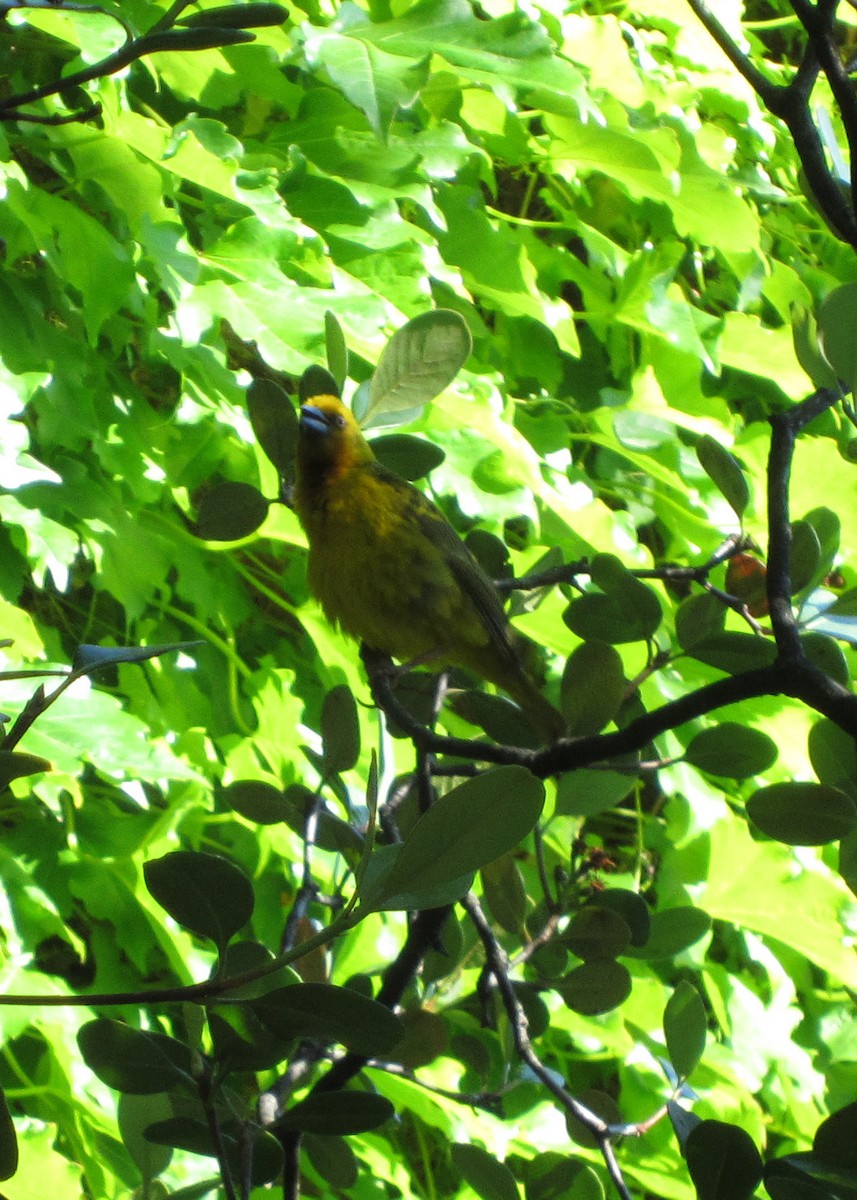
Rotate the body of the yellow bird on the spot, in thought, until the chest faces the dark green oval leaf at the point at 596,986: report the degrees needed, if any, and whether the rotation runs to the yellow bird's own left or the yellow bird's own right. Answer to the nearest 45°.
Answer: approximately 45° to the yellow bird's own left

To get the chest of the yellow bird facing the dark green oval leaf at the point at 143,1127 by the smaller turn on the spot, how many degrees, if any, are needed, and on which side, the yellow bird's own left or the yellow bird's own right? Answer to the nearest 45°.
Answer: approximately 45° to the yellow bird's own left

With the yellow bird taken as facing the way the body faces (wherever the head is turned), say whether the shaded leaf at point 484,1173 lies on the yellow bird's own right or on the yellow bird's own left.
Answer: on the yellow bird's own left

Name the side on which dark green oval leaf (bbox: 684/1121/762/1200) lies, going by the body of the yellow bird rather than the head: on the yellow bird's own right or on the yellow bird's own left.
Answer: on the yellow bird's own left

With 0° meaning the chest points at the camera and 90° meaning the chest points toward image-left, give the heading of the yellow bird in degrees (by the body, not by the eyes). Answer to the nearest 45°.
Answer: approximately 45°

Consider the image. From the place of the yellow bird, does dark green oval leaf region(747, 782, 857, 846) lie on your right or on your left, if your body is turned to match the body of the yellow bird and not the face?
on your left

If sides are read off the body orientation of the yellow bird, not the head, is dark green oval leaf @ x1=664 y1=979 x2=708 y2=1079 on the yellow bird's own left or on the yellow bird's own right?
on the yellow bird's own left

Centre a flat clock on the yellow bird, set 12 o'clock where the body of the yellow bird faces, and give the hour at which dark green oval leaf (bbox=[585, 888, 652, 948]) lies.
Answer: The dark green oval leaf is roughly at 7 o'clock from the yellow bird.
